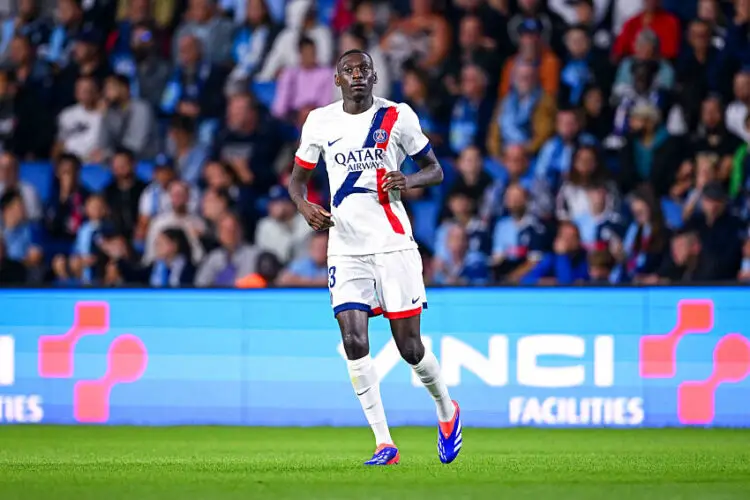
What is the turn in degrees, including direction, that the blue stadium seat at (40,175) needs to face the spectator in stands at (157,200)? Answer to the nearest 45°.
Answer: approximately 45° to its left

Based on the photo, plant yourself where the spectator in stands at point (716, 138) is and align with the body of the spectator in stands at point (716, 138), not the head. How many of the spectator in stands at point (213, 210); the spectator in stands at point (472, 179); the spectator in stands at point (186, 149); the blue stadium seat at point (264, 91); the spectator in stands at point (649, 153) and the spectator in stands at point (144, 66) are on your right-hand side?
6

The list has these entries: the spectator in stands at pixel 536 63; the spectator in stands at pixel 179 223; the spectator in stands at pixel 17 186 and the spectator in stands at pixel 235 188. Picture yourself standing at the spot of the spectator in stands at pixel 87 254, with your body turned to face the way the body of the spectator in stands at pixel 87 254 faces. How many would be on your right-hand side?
1

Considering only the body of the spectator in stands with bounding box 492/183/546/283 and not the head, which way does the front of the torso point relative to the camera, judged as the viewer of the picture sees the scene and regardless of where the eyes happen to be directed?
toward the camera

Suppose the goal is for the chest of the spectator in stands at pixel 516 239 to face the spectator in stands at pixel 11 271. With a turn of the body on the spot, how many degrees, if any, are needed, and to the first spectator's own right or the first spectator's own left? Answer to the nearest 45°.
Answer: approximately 90° to the first spectator's own right

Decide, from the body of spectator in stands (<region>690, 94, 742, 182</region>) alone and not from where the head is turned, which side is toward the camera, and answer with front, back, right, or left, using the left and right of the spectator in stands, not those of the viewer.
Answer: front

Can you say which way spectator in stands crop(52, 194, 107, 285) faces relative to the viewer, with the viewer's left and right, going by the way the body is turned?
facing the viewer and to the left of the viewer

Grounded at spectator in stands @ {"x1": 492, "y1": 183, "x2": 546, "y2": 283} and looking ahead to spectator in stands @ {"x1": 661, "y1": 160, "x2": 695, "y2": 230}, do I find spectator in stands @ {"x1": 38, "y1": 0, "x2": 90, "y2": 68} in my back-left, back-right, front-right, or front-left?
back-left

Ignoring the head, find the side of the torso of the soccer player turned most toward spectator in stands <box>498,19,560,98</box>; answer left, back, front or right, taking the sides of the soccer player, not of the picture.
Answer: back

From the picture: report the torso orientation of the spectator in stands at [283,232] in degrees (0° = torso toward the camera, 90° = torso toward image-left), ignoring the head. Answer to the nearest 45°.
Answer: approximately 0°

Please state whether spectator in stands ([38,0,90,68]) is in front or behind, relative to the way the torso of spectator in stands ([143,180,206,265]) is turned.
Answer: behind

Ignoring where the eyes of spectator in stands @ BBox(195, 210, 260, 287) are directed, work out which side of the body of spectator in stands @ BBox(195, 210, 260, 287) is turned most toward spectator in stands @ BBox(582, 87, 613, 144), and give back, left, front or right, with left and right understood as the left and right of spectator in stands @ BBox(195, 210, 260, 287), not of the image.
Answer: left
